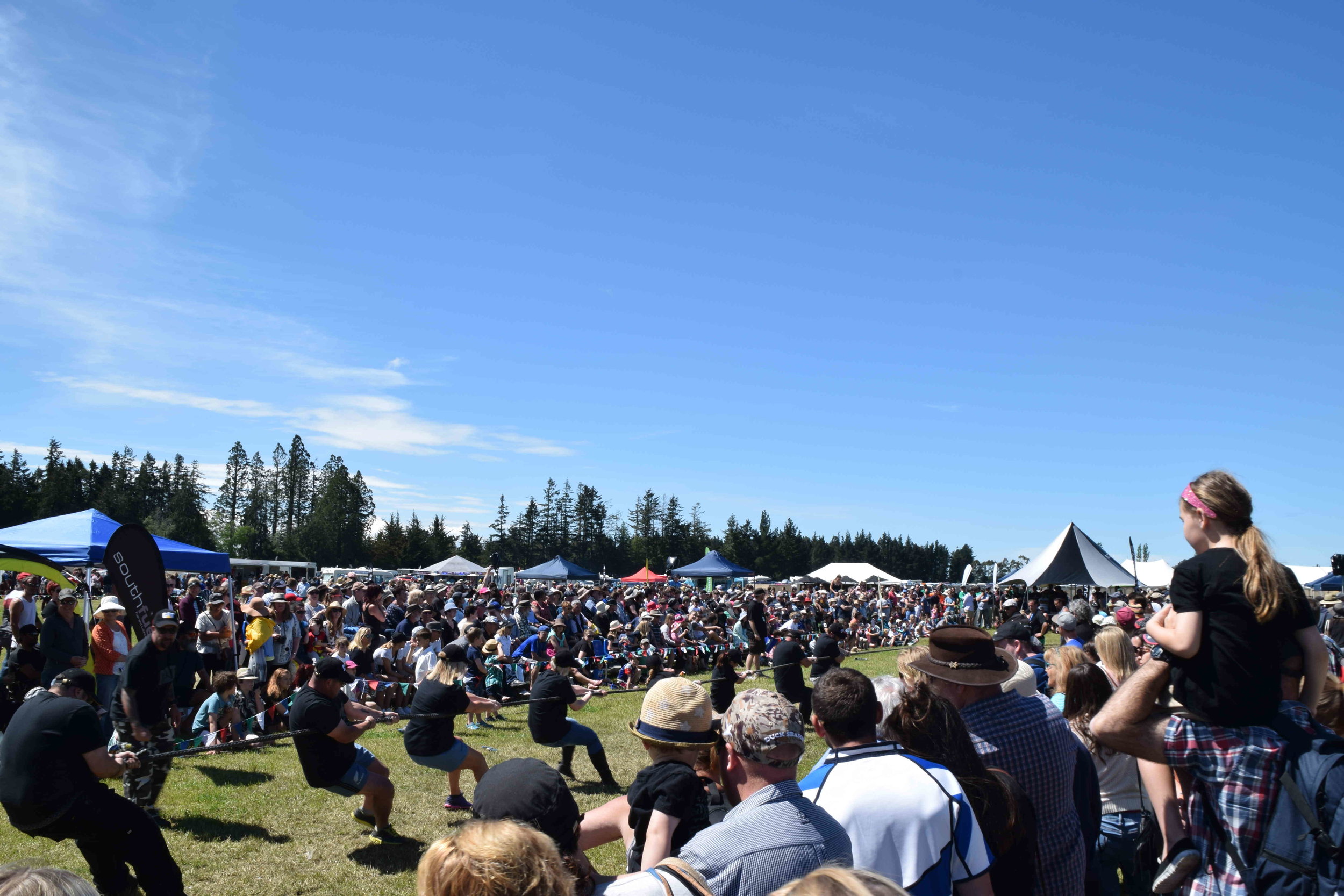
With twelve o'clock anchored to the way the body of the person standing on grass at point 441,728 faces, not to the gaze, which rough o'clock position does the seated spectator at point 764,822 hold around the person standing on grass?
The seated spectator is roughly at 4 o'clock from the person standing on grass.

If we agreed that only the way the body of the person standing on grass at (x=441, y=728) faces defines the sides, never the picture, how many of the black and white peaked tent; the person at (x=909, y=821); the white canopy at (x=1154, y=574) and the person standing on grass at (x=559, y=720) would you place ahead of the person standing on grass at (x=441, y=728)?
3

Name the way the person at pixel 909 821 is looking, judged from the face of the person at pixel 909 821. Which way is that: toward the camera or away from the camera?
away from the camera

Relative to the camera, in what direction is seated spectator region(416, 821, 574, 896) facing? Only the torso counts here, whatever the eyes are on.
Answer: away from the camera

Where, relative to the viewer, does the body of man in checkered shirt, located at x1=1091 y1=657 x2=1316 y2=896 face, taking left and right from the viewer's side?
facing away from the viewer and to the left of the viewer

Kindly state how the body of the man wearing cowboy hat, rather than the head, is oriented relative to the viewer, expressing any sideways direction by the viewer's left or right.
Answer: facing away from the viewer and to the left of the viewer

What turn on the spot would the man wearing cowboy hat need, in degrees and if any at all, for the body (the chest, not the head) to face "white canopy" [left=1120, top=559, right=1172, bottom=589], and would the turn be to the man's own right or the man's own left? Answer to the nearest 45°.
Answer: approximately 45° to the man's own right

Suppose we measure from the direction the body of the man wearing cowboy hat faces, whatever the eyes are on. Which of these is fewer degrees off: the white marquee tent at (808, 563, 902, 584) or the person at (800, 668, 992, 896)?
the white marquee tent

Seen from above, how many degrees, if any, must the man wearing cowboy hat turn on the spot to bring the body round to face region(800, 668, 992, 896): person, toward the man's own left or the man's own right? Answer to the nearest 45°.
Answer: approximately 135° to the man's own left

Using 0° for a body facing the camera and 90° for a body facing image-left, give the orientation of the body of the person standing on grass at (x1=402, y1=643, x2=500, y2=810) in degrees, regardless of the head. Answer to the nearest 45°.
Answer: approximately 225°

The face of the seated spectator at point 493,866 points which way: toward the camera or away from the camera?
away from the camera
